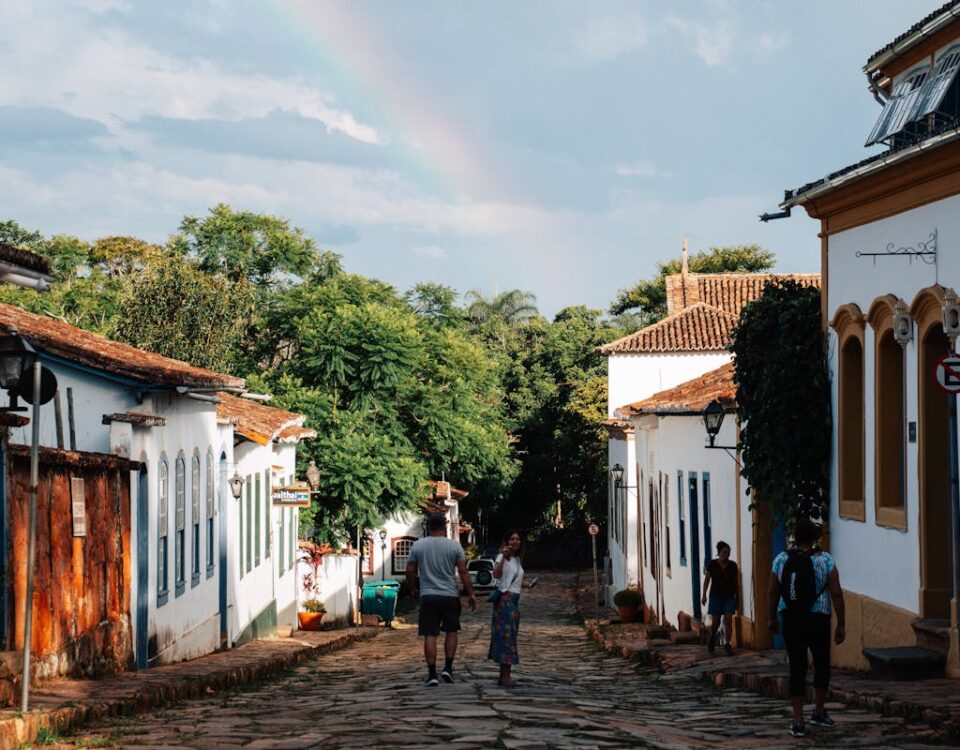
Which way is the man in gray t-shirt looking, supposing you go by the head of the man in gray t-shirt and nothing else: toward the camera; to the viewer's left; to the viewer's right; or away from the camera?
away from the camera

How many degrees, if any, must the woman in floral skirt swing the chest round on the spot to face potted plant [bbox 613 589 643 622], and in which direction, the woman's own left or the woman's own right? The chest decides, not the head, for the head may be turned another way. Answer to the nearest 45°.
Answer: approximately 135° to the woman's own left

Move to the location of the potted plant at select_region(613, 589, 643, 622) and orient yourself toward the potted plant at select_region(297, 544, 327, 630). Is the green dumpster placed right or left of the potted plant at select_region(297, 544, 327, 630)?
right

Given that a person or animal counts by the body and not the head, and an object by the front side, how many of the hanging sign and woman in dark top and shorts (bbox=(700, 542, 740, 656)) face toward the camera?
2

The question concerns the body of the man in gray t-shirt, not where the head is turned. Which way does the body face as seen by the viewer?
away from the camera

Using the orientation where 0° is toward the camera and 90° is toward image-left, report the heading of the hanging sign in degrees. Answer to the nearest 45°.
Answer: approximately 0°

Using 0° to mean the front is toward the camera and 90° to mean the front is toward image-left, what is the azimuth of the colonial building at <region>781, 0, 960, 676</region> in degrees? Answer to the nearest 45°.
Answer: approximately 45°

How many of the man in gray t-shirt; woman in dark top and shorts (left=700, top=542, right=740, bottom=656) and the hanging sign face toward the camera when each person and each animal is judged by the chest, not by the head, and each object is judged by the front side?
2

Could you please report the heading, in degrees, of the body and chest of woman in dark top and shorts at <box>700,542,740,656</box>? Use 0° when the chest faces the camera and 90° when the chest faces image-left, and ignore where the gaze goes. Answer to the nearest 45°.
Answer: approximately 0°

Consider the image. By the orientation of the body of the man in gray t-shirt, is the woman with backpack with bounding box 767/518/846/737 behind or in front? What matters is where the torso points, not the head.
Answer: behind

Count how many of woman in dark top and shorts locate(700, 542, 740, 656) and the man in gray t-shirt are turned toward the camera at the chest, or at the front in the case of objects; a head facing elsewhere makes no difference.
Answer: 1

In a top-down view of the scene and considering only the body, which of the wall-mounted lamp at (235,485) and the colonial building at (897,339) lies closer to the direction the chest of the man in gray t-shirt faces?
the wall-mounted lamp
